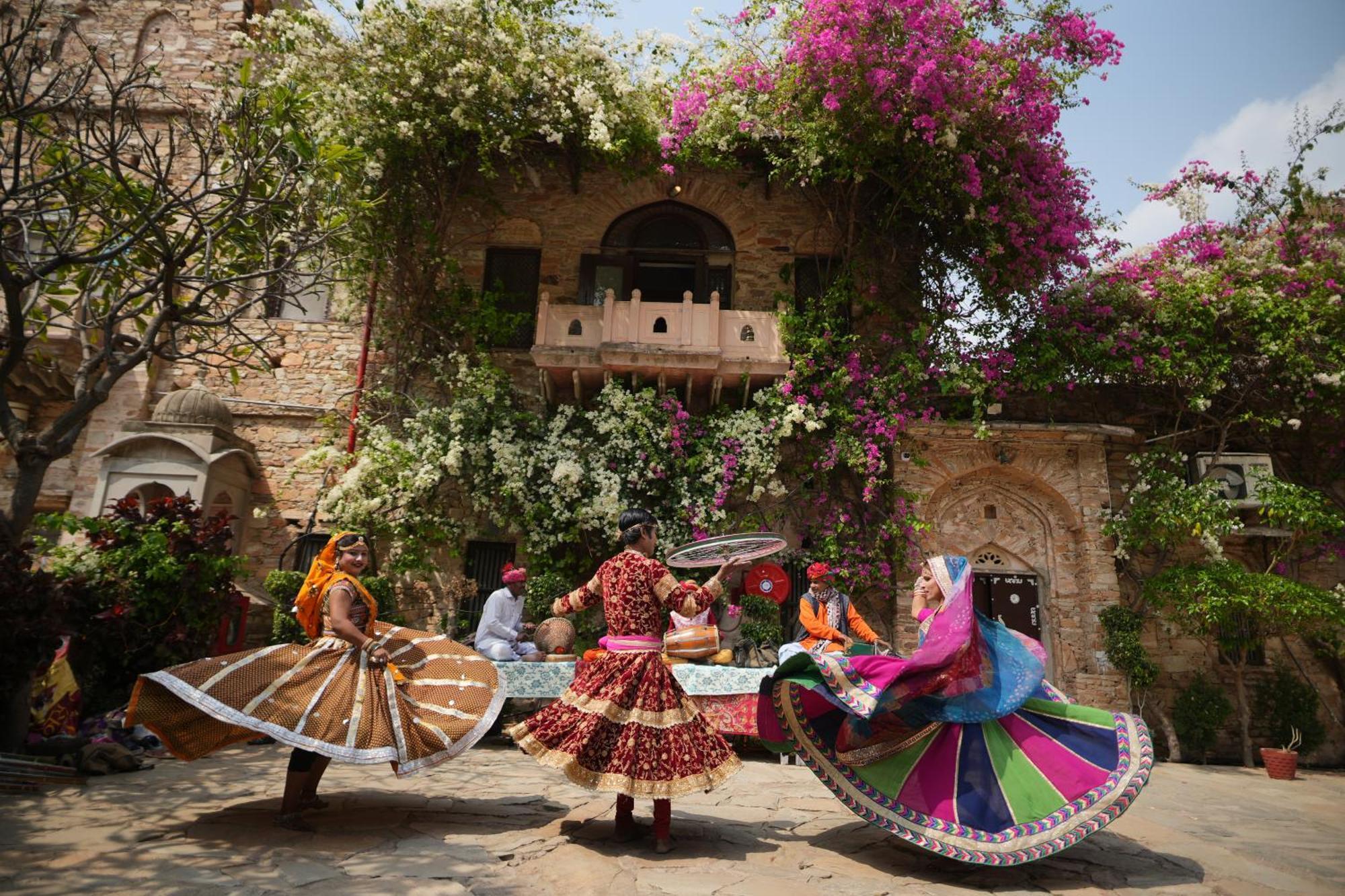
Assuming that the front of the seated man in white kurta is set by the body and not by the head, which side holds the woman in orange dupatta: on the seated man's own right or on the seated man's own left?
on the seated man's own right

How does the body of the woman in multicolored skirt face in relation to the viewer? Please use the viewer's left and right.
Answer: facing to the left of the viewer

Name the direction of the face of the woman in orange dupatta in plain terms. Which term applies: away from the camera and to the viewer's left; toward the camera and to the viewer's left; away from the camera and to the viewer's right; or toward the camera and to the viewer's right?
toward the camera and to the viewer's right

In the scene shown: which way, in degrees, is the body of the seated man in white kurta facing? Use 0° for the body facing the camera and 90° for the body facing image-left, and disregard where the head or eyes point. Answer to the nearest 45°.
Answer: approximately 315°

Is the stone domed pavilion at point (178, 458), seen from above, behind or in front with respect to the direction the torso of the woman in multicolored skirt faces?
in front

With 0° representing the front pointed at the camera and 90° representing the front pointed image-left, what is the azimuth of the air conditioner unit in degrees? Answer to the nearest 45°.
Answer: approximately 0°

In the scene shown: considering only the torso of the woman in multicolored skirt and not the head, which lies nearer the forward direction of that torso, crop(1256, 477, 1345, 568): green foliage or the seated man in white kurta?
the seated man in white kurta

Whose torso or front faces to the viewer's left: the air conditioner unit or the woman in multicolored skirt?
the woman in multicolored skirt

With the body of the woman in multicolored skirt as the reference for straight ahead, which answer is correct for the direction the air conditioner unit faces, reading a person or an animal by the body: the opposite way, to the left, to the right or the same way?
to the left

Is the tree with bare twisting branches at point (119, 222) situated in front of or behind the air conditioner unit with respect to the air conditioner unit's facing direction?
in front
